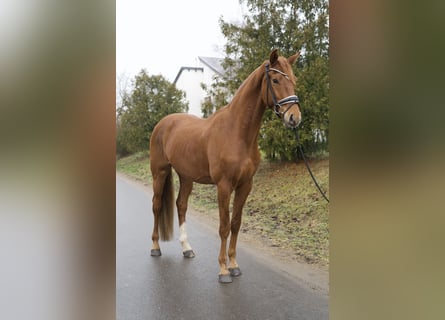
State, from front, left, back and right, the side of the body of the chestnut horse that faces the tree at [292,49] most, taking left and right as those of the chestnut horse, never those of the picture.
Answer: left

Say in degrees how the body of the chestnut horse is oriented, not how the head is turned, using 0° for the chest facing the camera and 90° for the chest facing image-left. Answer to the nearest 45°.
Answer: approximately 315°
